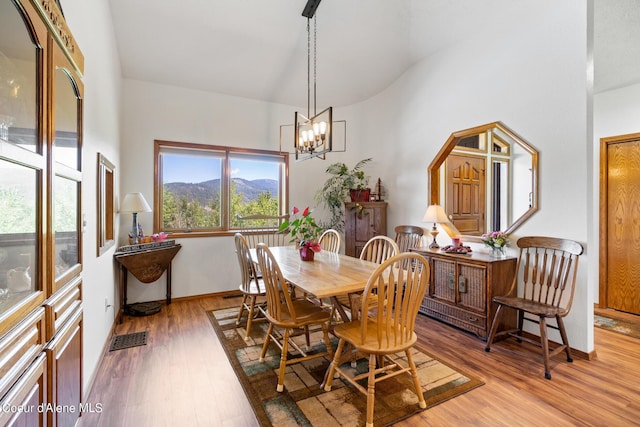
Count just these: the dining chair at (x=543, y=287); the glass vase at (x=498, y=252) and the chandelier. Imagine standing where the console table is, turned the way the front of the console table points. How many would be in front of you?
3

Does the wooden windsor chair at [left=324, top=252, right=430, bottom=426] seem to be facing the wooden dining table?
yes

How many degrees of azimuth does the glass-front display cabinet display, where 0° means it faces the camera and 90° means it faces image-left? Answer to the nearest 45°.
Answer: approximately 270°

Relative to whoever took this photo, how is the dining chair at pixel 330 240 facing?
facing the viewer and to the left of the viewer

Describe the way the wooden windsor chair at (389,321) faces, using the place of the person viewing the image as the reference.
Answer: facing away from the viewer and to the left of the viewer

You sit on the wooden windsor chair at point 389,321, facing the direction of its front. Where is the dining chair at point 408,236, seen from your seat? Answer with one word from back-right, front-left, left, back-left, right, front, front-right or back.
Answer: front-right

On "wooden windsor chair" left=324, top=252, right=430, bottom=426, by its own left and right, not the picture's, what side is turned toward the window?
front

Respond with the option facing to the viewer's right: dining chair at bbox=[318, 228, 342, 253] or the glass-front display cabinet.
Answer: the glass-front display cabinet

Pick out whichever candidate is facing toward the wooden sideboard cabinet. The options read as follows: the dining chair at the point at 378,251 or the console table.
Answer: the console table

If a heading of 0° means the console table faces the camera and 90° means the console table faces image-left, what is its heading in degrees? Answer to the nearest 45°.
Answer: approximately 315°

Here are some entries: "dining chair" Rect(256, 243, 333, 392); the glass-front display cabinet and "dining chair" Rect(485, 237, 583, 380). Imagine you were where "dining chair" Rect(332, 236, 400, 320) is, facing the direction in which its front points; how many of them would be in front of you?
2

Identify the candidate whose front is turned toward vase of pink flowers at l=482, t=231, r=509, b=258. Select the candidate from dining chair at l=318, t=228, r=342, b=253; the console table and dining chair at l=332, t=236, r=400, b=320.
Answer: the console table

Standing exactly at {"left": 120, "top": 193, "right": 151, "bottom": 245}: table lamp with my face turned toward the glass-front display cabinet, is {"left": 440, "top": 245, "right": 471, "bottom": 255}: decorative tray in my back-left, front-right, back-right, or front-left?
front-left
